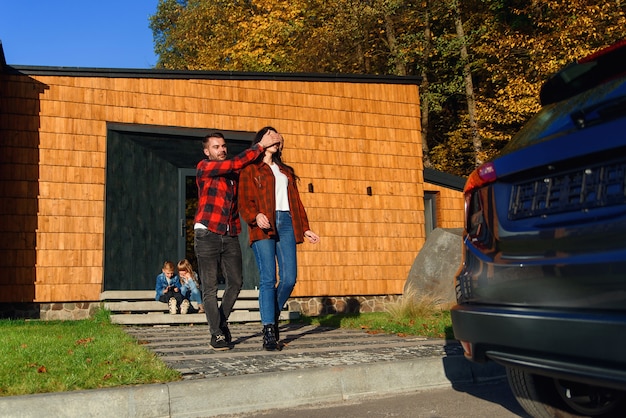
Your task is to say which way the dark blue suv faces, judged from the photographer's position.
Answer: facing away from the viewer and to the right of the viewer

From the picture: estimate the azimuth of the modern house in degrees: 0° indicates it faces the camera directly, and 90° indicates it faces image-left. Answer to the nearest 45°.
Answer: approximately 0°

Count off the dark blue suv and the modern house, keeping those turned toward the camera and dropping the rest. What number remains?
1

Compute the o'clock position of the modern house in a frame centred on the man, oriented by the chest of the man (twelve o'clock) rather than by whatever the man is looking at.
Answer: The modern house is roughly at 7 o'clock from the man.

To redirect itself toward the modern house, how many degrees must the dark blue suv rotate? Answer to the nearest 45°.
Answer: approximately 90° to its left

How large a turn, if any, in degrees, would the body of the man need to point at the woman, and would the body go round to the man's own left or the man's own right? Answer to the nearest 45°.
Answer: approximately 45° to the man's own left

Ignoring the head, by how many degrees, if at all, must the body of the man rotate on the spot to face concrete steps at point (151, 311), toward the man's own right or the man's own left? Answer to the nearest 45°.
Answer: approximately 135° to the man's own left

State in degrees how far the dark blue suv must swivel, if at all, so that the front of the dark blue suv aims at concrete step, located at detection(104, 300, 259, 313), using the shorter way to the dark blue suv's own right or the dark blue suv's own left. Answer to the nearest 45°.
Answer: approximately 90° to the dark blue suv's own left

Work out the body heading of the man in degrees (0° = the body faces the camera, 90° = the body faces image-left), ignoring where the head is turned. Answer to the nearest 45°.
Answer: approximately 315°

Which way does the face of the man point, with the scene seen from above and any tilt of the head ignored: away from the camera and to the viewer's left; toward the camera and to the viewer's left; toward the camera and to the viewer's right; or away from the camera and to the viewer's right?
toward the camera and to the viewer's right
